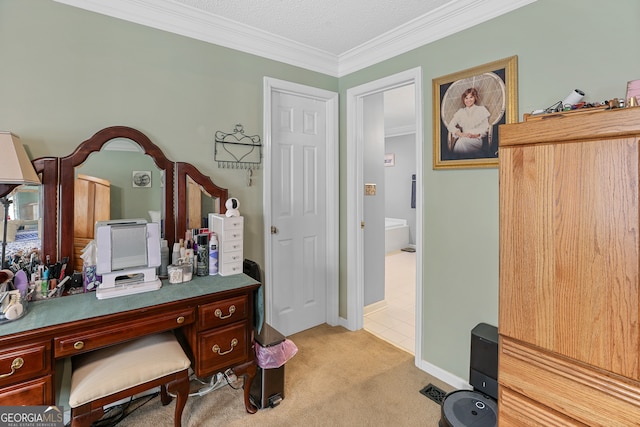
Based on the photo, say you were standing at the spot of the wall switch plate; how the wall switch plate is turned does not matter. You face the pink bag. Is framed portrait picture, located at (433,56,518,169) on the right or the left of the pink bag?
left

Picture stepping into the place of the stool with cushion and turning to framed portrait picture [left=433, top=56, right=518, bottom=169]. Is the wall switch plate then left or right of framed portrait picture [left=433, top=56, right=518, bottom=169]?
left

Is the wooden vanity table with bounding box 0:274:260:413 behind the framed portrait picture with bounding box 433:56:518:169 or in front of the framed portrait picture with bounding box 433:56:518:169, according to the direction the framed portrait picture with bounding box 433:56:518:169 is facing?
in front

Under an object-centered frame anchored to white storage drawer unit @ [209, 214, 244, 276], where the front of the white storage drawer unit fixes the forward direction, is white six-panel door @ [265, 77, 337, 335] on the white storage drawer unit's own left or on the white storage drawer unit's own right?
on the white storage drawer unit's own left

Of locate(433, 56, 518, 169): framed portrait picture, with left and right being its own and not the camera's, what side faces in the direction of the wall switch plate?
right

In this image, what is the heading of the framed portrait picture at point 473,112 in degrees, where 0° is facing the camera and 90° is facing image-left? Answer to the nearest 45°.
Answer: approximately 45°

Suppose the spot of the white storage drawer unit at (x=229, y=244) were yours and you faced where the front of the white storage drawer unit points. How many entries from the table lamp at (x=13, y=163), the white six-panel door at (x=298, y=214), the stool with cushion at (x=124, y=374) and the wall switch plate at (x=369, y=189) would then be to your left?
2

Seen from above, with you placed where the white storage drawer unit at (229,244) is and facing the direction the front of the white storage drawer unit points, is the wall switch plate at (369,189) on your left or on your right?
on your left

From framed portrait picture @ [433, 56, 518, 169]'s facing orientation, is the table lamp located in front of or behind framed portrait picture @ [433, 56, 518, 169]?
in front

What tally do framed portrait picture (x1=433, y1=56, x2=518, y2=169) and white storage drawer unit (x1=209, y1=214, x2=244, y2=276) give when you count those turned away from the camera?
0

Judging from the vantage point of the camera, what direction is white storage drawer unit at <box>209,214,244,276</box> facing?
facing the viewer and to the right of the viewer
